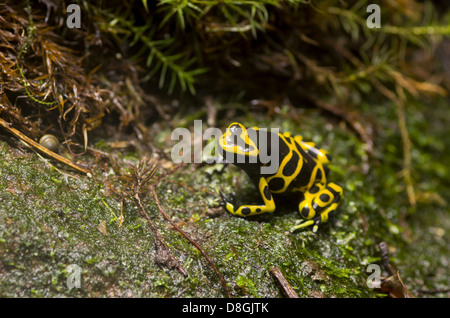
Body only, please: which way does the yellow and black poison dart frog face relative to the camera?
to the viewer's left

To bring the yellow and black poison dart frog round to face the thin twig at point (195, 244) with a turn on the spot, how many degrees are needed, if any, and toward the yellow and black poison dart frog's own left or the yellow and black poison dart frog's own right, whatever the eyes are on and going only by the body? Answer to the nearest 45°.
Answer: approximately 45° to the yellow and black poison dart frog's own left

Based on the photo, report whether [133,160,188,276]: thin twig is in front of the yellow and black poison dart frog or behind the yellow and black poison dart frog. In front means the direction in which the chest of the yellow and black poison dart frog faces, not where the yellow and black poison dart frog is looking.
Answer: in front

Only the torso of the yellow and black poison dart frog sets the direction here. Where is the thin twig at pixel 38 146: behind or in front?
in front
